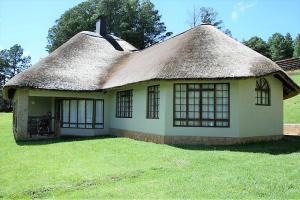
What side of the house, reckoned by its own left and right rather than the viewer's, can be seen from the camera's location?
front
